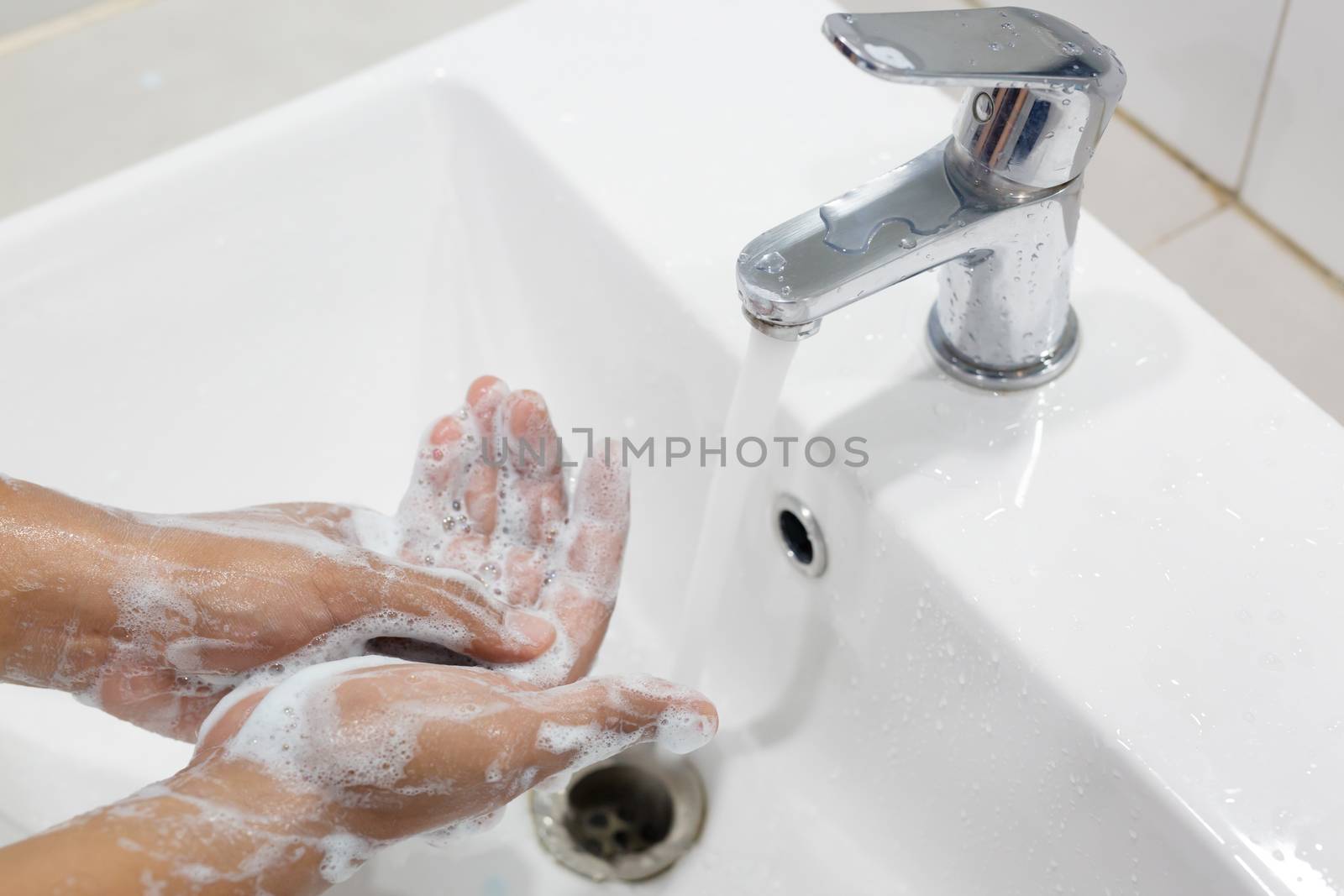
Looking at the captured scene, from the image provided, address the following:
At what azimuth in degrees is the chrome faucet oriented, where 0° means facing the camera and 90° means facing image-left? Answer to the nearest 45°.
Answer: approximately 45°

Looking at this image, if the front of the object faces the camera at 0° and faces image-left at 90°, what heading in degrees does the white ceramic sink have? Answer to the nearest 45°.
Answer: approximately 45°
